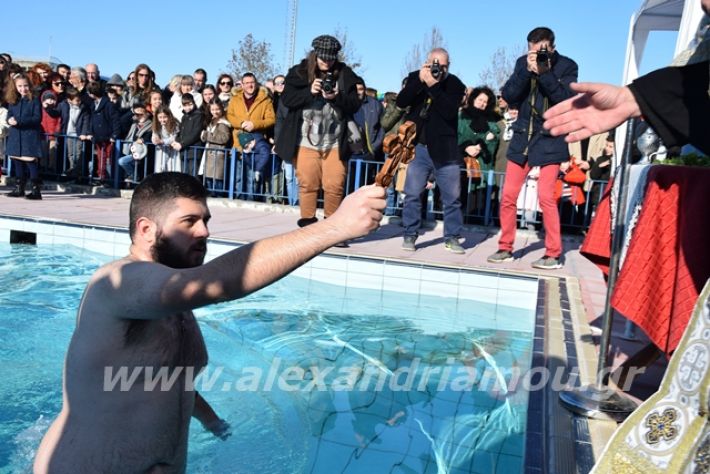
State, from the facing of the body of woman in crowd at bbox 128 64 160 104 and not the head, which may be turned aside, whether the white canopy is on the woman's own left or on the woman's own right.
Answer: on the woman's own left

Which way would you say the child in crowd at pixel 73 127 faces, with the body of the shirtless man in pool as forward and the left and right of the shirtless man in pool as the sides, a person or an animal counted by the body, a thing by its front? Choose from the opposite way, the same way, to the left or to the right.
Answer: to the right

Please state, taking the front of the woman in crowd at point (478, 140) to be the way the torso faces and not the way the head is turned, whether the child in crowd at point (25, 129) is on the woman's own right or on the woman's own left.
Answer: on the woman's own right

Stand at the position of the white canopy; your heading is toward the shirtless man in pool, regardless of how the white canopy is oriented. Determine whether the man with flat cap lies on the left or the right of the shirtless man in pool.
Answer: right

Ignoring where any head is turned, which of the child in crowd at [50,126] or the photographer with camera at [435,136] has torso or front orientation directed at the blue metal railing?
the child in crowd

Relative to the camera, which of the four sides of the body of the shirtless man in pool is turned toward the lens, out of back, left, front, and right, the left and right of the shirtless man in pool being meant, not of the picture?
right

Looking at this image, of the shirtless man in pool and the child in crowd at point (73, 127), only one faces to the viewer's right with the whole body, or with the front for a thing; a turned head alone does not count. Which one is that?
the shirtless man in pool

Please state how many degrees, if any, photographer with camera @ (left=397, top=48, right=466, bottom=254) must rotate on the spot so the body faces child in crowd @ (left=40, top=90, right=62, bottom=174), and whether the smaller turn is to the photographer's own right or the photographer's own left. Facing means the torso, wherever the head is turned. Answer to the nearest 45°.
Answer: approximately 135° to the photographer's own right

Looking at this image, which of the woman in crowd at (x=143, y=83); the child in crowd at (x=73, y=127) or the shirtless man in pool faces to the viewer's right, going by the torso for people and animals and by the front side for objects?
the shirtless man in pool
